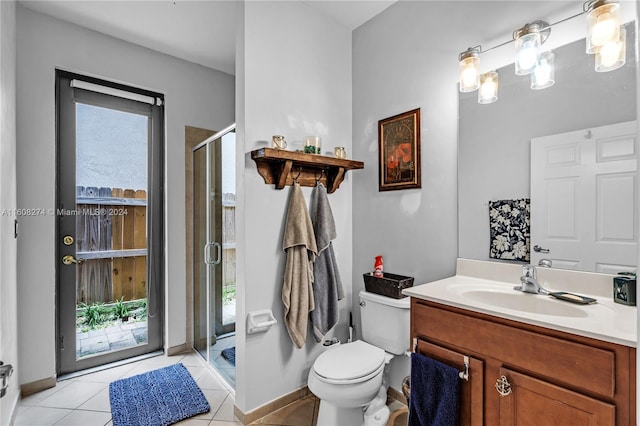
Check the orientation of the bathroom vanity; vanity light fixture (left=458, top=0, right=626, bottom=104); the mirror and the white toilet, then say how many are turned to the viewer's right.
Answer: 0

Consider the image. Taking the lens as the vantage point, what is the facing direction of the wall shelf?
facing the viewer and to the right of the viewer

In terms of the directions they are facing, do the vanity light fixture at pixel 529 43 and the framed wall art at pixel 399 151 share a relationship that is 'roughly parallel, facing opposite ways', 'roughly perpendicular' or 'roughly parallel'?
roughly parallel

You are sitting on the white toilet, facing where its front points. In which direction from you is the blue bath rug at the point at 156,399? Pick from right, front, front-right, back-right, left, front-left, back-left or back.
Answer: front-right

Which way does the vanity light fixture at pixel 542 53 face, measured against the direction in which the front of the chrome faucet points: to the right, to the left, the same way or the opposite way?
the same way

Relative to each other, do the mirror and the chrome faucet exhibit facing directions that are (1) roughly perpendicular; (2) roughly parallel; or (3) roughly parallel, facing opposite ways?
roughly parallel

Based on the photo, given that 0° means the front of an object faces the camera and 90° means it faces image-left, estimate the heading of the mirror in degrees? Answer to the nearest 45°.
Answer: approximately 45°

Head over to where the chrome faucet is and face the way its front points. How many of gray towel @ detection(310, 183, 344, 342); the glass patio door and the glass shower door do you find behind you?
0

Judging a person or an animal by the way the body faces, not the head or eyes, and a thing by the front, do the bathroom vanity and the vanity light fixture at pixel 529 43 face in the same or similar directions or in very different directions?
same or similar directions

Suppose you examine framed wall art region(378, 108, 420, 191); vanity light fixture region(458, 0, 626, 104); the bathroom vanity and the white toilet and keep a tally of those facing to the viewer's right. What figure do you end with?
0

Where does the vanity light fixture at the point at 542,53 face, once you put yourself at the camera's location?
facing the viewer and to the left of the viewer
